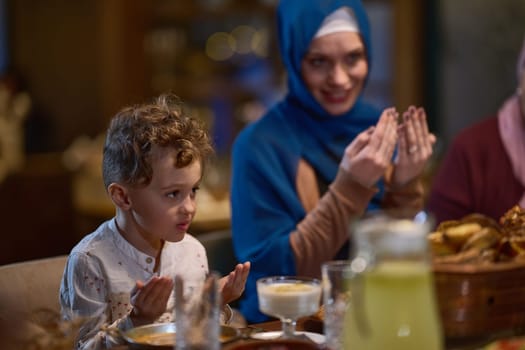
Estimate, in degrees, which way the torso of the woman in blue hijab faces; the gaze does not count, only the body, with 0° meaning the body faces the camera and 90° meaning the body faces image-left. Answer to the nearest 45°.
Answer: approximately 315°

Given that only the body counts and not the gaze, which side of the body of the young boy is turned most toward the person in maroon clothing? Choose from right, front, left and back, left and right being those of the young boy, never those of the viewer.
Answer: left

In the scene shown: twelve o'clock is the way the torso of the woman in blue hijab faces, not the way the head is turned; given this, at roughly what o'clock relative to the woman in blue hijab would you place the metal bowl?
The metal bowl is roughly at 2 o'clock from the woman in blue hijab.

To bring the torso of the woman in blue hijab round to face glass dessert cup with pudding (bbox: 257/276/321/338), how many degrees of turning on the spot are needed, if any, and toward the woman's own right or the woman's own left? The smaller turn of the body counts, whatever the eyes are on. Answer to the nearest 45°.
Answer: approximately 45° to the woman's own right

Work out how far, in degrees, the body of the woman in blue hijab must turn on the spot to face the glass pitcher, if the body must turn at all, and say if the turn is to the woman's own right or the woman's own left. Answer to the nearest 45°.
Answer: approximately 45° to the woman's own right

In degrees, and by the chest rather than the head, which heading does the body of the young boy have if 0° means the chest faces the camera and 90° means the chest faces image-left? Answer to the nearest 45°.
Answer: approximately 315°
